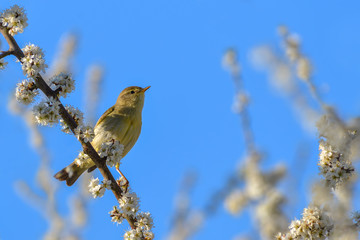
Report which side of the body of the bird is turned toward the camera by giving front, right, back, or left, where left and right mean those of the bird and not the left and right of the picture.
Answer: right
